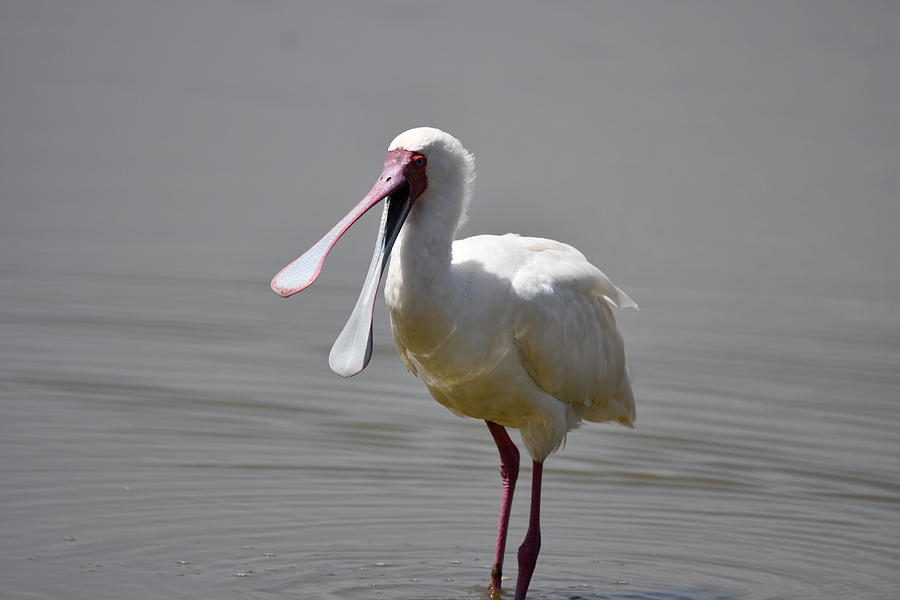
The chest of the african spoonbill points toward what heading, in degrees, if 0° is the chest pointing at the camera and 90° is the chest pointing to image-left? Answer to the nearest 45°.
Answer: approximately 45°
